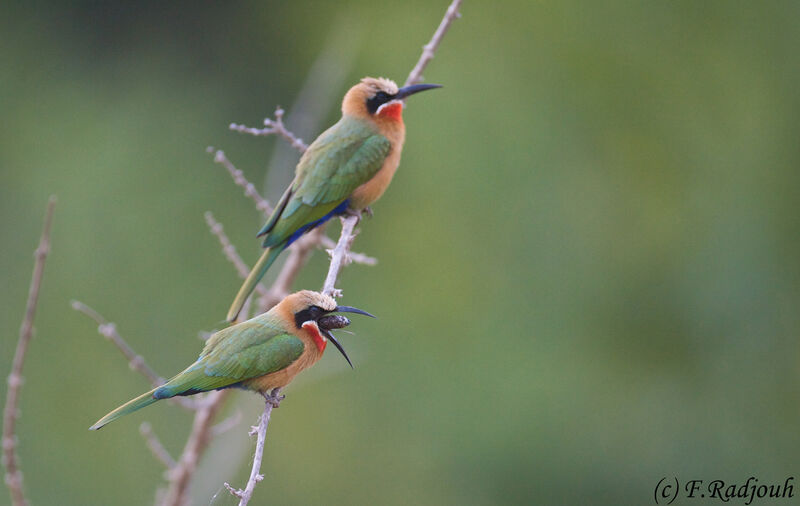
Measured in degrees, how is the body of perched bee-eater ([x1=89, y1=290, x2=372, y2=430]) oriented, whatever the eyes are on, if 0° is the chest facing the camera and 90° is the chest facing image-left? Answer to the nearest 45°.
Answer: approximately 270°

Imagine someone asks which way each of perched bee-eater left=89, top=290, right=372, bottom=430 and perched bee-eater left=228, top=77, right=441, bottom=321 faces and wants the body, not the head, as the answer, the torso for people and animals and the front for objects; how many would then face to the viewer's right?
2

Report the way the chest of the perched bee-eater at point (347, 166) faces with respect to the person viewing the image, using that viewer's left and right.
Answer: facing to the right of the viewer
